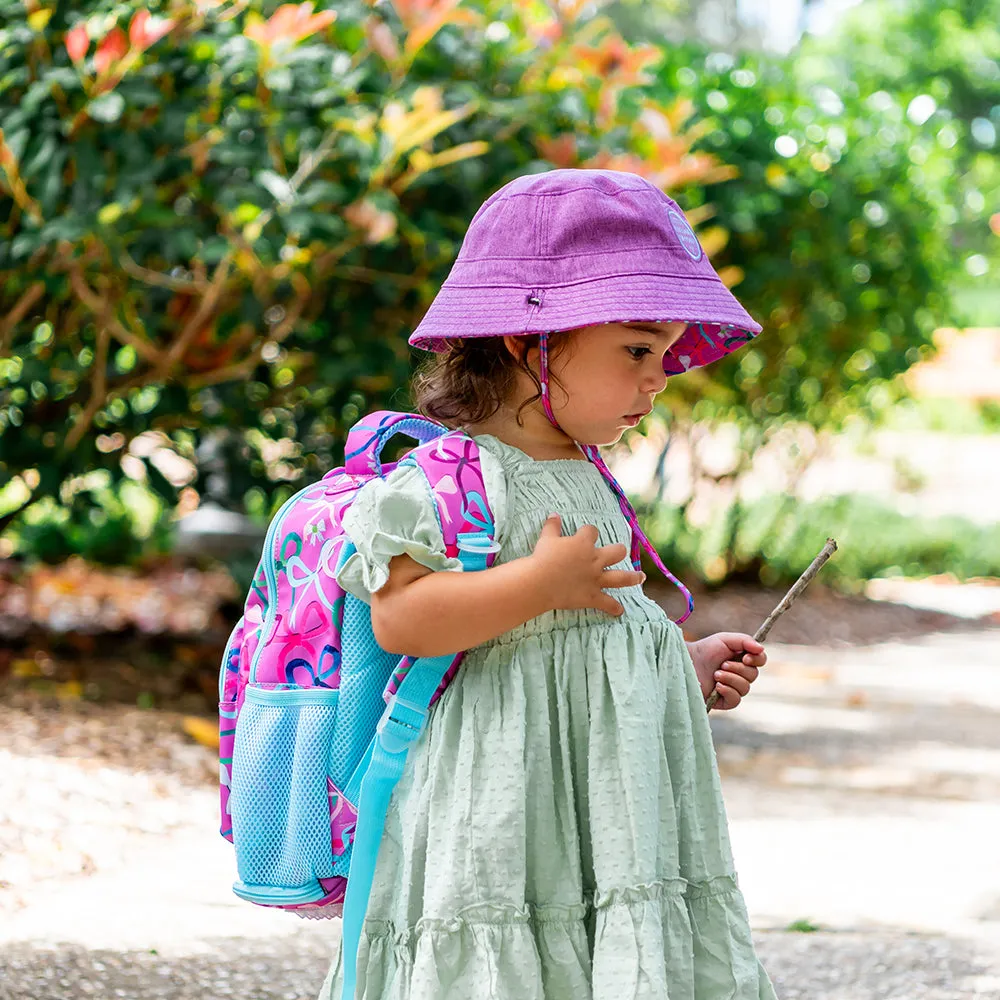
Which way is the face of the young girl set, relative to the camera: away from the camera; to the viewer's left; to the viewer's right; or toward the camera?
to the viewer's right

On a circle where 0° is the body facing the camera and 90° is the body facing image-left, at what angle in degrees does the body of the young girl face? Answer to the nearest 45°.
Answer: approximately 315°

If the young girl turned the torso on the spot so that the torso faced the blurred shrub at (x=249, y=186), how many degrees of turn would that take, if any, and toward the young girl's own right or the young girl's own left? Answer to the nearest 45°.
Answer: approximately 135° to the young girl's own left
